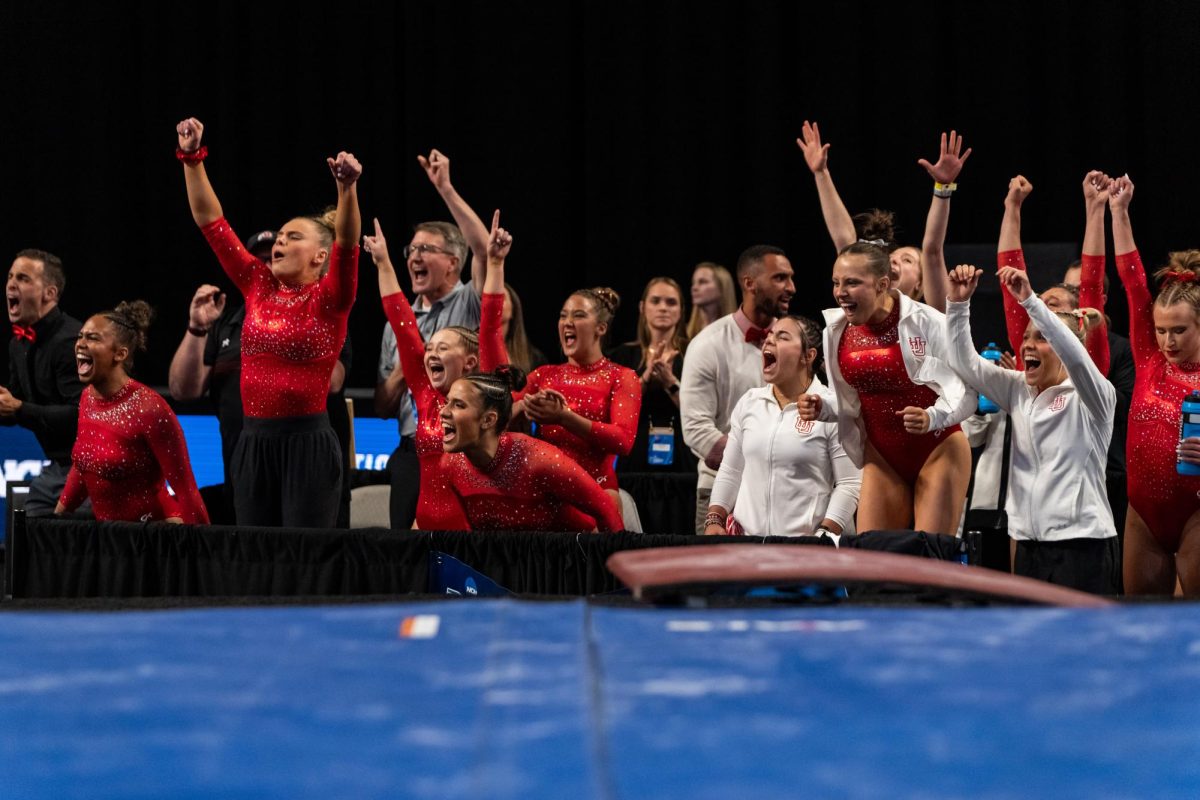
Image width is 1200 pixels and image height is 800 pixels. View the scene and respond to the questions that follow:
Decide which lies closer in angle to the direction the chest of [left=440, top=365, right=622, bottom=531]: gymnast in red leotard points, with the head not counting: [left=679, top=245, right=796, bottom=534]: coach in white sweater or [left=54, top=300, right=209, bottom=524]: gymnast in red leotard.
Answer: the gymnast in red leotard

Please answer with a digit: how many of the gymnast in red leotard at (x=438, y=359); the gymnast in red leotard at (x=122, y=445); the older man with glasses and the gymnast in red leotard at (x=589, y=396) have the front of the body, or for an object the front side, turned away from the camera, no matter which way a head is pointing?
0

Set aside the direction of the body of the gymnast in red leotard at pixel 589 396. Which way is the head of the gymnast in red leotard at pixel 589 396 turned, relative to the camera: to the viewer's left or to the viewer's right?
to the viewer's left

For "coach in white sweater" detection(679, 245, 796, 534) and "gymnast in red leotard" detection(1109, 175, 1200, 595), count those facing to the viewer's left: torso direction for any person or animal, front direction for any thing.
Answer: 0

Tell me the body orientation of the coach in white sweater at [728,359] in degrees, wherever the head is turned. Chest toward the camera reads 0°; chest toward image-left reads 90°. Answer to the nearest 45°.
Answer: approximately 315°

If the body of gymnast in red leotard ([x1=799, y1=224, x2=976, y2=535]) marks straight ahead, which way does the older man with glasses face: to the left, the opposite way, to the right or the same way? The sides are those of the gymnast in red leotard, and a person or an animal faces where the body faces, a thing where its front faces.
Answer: the same way

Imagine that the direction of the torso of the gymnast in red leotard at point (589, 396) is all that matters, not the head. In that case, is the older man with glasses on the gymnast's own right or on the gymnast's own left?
on the gymnast's own right

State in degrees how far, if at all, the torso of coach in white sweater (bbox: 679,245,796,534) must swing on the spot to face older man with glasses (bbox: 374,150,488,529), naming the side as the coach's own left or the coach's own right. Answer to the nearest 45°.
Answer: approximately 135° to the coach's own right

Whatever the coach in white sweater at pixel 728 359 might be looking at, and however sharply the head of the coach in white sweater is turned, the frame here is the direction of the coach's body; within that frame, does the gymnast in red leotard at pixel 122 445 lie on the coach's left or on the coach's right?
on the coach's right

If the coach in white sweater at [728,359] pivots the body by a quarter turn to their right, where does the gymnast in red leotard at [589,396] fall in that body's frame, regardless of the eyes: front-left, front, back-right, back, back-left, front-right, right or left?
front

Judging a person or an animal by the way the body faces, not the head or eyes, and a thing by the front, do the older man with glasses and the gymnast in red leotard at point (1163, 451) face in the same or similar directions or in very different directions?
same or similar directions

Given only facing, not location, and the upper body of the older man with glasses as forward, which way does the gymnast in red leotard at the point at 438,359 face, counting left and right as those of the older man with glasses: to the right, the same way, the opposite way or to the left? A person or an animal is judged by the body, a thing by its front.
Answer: the same way

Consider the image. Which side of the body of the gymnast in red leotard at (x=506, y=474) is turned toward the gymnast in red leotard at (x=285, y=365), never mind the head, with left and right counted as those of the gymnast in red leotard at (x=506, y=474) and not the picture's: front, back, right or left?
right

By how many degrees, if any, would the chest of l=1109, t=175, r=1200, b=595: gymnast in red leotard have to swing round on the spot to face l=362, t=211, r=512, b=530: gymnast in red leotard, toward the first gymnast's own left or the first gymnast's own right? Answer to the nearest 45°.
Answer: approximately 90° to the first gymnast's own right

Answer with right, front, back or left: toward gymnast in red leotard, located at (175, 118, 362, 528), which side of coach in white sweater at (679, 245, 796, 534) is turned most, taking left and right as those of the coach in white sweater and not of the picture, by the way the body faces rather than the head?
right

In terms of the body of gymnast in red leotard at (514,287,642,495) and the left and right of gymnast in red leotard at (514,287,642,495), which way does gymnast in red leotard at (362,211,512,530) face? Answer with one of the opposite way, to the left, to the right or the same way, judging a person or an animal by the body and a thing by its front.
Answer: the same way

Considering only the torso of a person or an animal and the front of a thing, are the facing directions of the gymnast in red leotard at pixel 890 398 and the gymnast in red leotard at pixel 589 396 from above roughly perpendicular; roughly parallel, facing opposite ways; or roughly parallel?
roughly parallel

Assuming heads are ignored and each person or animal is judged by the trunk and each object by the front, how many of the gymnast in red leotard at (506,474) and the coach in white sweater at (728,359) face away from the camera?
0
